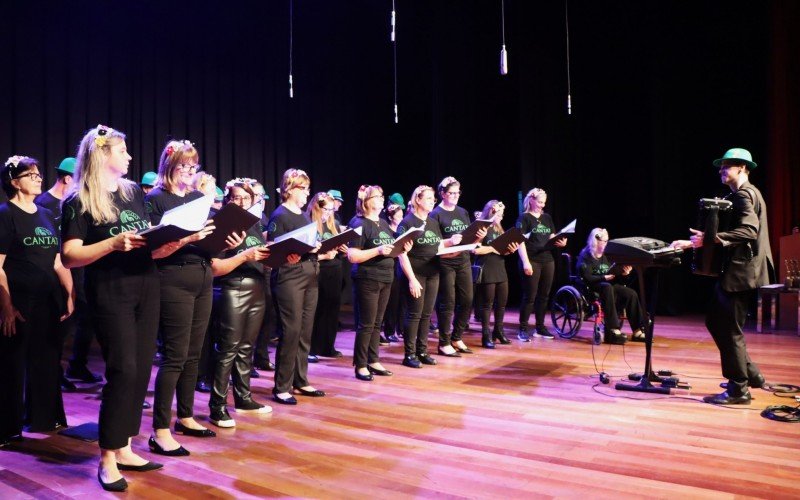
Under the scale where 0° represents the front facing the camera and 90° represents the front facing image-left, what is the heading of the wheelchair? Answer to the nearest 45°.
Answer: approximately 315°

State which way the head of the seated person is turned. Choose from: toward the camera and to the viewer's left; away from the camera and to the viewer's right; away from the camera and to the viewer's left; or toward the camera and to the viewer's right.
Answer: toward the camera and to the viewer's right
